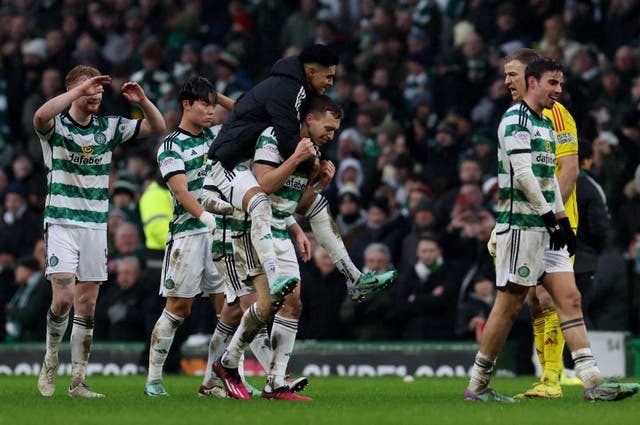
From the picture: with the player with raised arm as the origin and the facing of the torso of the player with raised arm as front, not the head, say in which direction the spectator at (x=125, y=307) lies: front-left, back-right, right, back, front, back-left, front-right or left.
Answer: back-left

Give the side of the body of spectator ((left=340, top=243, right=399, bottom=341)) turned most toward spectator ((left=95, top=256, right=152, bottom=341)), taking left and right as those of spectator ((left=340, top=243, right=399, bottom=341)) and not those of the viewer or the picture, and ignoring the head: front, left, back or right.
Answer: right

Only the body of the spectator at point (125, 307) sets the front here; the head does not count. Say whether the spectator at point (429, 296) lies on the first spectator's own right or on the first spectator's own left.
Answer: on the first spectator's own left

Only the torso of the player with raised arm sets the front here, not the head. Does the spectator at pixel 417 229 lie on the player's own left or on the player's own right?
on the player's own left

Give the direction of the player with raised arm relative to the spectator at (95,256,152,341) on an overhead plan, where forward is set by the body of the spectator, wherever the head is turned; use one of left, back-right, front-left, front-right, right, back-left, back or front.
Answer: front

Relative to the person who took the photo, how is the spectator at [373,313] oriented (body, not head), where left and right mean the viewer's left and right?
facing the viewer

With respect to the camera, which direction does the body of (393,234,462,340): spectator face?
toward the camera

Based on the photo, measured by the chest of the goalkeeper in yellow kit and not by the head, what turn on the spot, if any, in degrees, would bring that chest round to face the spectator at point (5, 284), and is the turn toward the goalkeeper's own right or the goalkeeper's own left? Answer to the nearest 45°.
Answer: approximately 90° to the goalkeeper's own right

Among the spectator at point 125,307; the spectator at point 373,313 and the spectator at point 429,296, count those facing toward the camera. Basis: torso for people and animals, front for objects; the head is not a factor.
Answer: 3

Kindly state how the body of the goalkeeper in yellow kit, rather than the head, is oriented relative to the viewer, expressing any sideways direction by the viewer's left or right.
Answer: facing the viewer and to the left of the viewer
